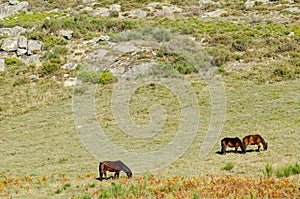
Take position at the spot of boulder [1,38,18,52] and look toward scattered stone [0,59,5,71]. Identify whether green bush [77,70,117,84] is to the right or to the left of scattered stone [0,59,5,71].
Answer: left

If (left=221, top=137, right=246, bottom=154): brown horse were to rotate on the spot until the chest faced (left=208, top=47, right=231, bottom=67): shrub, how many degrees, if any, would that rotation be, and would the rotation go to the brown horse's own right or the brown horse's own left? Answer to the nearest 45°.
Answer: approximately 90° to the brown horse's own left

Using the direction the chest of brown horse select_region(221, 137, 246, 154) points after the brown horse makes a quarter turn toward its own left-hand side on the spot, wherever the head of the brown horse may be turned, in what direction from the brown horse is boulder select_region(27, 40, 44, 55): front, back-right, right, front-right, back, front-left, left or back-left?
front-left

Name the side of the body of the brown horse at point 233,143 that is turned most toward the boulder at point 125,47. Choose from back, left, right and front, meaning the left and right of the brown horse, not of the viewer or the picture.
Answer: left

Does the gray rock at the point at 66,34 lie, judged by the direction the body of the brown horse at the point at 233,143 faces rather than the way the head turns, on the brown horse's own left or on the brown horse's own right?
on the brown horse's own left
